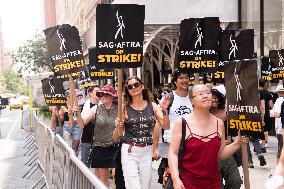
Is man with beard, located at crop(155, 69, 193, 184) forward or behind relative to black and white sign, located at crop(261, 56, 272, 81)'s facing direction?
forward

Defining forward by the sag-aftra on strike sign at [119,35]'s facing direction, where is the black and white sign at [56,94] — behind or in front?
behind

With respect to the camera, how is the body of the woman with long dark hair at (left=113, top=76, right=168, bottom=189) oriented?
toward the camera

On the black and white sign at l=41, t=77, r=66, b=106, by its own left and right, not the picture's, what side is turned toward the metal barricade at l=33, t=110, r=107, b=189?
front

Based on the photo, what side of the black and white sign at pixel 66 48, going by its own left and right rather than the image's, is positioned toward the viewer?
front

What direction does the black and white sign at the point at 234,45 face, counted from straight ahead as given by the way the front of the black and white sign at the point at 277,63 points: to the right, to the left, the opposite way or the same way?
the same way

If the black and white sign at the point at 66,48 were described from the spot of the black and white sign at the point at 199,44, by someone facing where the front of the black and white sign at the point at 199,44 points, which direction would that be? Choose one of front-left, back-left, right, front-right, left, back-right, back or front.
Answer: right

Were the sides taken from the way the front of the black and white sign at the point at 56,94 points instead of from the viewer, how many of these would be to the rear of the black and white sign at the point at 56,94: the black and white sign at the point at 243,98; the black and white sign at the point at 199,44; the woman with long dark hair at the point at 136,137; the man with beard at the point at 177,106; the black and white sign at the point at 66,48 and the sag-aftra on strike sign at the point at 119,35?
0

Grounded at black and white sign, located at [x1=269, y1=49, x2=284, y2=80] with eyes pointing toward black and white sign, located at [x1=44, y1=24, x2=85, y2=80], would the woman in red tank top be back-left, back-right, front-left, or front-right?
front-left

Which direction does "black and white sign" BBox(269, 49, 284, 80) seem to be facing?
toward the camera

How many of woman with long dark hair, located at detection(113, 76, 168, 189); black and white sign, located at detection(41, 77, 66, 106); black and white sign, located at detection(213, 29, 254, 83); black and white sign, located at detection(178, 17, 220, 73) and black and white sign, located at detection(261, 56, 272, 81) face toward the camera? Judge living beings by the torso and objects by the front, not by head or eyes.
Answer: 5

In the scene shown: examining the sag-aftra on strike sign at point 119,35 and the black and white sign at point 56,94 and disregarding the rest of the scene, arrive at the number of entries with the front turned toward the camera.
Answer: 2

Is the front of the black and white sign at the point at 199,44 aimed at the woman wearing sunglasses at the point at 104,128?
no

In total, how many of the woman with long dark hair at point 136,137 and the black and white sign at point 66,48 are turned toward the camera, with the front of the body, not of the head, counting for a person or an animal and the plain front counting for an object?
2
